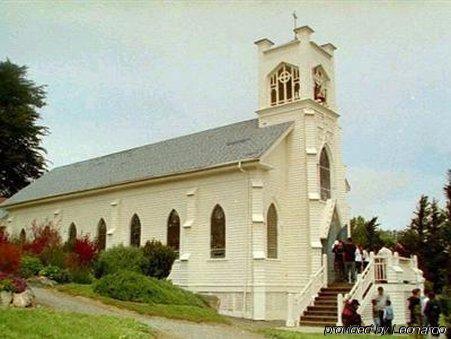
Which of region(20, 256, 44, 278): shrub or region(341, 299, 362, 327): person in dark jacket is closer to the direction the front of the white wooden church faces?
the person in dark jacket

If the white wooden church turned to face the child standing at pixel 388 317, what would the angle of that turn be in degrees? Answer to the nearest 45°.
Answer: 0° — it already faces them

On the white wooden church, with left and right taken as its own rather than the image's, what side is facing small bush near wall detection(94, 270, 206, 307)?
right

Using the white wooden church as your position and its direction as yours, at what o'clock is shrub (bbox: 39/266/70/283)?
The shrub is roughly at 4 o'clock from the white wooden church.

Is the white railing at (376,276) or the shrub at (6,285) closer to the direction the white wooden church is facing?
the white railing

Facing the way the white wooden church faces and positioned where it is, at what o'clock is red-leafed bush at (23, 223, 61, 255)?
The red-leafed bush is roughly at 5 o'clock from the white wooden church.

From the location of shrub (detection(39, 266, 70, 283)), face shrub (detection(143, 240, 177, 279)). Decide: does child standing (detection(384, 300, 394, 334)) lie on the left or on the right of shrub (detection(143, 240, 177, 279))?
right

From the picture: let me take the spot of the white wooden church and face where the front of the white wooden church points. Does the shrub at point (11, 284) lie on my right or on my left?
on my right

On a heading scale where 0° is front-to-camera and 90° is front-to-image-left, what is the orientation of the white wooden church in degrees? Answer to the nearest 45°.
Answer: approximately 315°

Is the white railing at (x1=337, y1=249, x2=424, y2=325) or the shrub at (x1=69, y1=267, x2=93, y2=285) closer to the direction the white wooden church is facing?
the white railing

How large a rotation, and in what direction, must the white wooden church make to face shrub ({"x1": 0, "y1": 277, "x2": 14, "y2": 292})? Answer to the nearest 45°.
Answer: approximately 90° to its right

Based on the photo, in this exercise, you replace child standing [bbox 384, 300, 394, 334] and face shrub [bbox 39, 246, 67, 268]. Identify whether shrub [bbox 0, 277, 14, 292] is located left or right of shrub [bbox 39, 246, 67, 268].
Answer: left

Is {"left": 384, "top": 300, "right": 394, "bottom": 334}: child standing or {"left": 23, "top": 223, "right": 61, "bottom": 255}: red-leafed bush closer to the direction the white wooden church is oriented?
the child standing
